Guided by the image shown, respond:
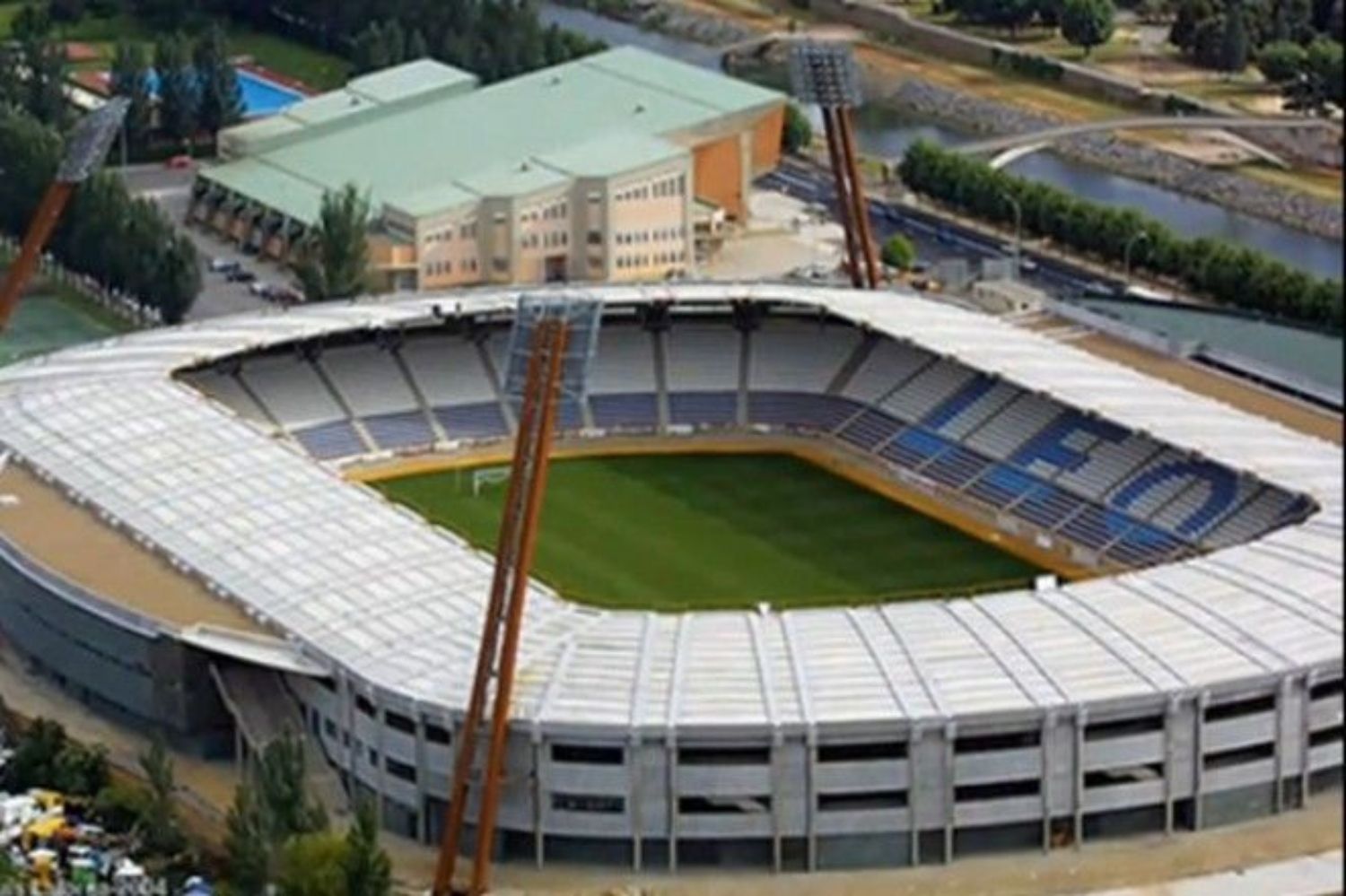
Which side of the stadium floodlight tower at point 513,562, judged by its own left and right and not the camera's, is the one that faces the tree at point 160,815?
left

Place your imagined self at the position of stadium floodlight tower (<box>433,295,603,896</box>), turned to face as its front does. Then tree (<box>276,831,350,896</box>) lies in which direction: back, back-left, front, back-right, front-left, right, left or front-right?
back-left

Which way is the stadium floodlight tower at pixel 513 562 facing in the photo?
away from the camera

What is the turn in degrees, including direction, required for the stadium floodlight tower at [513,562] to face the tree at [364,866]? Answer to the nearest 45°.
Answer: approximately 135° to its left

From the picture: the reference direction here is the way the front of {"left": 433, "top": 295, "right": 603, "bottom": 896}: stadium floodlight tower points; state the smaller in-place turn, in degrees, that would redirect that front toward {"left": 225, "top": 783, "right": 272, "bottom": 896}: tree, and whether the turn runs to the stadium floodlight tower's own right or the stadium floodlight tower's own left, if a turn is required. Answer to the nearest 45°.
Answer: approximately 135° to the stadium floodlight tower's own left

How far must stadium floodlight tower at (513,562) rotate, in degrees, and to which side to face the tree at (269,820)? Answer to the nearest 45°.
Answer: approximately 135° to its left
